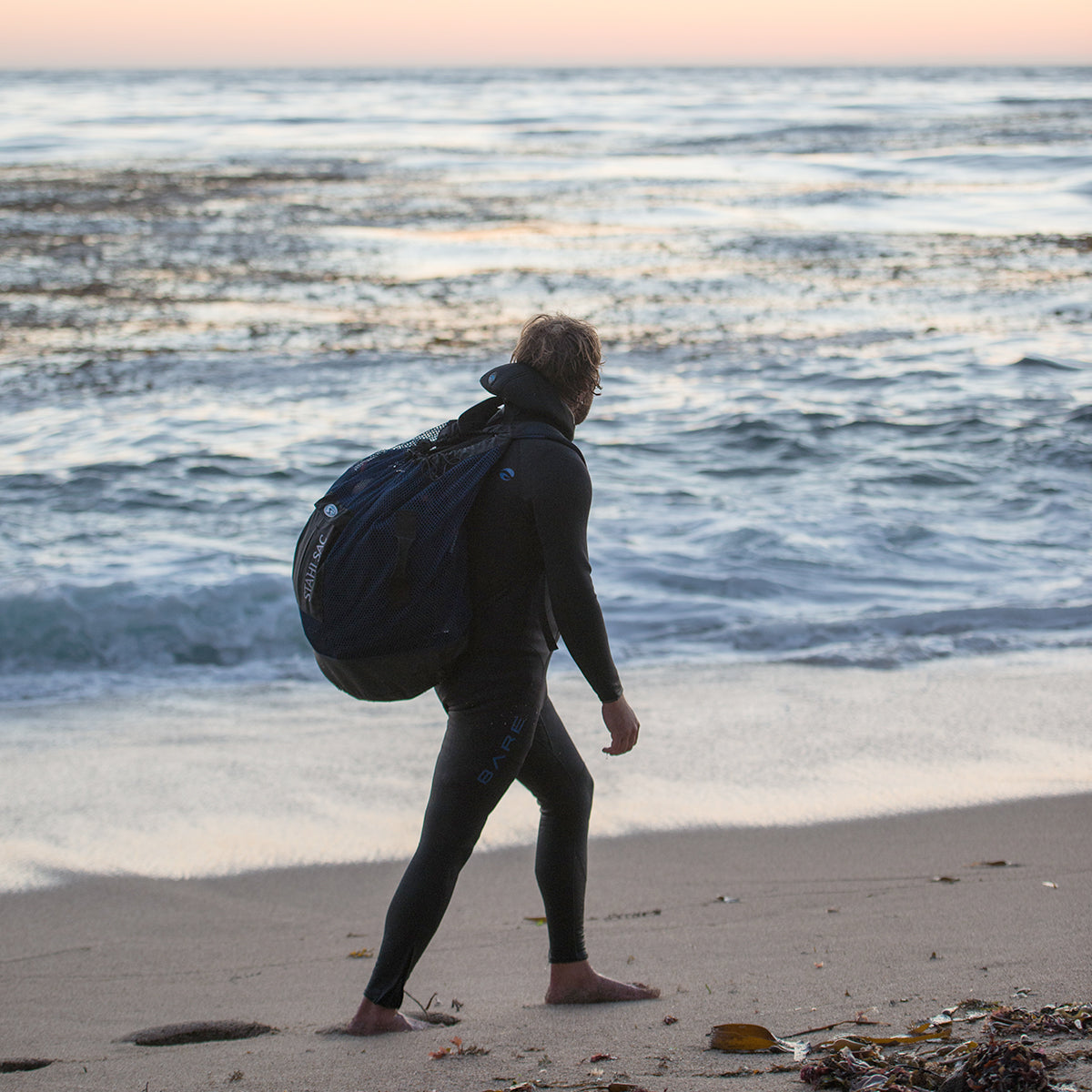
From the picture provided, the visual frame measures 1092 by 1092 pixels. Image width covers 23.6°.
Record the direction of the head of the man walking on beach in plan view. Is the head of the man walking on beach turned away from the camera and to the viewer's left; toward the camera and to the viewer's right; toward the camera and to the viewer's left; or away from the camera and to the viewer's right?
away from the camera and to the viewer's right

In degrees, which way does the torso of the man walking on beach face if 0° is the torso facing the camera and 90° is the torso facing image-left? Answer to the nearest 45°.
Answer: approximately 270°
